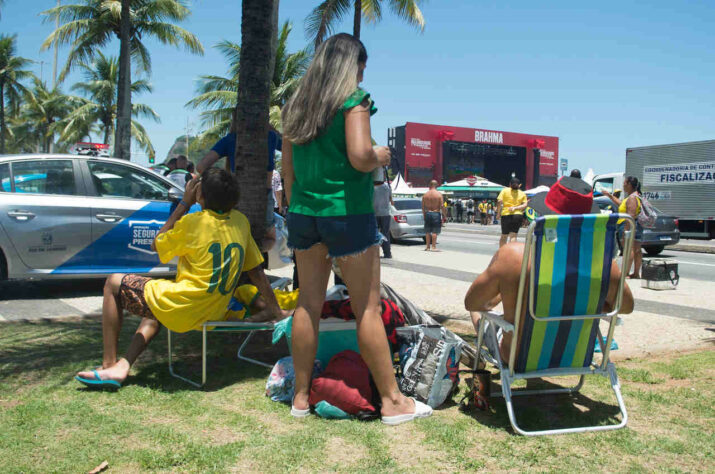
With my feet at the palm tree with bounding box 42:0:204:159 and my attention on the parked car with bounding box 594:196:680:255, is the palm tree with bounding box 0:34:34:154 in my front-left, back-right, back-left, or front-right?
back-left

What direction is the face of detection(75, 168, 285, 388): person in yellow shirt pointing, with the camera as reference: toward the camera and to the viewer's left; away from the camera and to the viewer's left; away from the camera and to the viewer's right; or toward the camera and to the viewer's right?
away from the camera and to the viewer's left

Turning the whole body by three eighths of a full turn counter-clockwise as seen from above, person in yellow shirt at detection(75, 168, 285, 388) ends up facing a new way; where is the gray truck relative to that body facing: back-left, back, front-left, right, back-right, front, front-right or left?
back-left

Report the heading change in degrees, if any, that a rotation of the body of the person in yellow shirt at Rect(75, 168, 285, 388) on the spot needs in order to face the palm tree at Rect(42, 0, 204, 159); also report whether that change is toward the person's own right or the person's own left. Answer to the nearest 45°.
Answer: approximately 45° to the person's own right

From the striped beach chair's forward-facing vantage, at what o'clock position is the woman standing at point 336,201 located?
The woman standing is roughly at 10 o'clock from the striped beach chair.

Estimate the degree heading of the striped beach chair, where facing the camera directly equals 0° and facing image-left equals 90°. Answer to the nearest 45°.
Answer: approximately 135°

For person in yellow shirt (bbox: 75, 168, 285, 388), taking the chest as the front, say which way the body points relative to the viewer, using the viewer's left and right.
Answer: facing away from the viewer and to the left of the viewer

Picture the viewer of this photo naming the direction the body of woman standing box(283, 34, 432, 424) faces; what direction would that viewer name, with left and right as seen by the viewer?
facing away from the viewer and to the right of the viewer
